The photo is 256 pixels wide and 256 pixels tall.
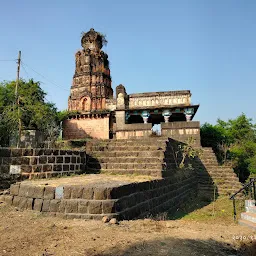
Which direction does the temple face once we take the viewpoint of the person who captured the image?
facing to the right of the viewer

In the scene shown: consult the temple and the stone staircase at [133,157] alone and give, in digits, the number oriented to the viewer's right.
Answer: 1

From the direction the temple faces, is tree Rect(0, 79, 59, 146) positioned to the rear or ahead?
to the rear

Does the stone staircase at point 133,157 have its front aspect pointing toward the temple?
no

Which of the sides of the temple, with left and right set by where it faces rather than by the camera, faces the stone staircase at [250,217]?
front

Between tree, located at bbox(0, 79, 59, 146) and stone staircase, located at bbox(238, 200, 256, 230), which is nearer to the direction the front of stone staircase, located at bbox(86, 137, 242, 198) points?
the stone staircase

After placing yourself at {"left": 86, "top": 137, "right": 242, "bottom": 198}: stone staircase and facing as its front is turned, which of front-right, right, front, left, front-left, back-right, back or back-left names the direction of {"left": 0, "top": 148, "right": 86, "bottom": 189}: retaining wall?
front-right

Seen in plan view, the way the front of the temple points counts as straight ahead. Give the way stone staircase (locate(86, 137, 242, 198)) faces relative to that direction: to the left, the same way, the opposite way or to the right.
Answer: to the right

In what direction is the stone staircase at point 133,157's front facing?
toward the camera

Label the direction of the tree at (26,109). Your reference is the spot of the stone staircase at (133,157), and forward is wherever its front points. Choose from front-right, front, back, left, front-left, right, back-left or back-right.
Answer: back-right

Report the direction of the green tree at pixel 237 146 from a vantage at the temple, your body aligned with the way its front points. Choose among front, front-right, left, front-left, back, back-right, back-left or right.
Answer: left

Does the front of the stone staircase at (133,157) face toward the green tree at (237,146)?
no

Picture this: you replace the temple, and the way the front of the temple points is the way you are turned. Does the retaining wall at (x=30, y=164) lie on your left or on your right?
on your right

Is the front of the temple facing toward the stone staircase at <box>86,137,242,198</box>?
yes

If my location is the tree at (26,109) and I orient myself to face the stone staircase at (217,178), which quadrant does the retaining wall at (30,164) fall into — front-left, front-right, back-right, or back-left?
front-right
